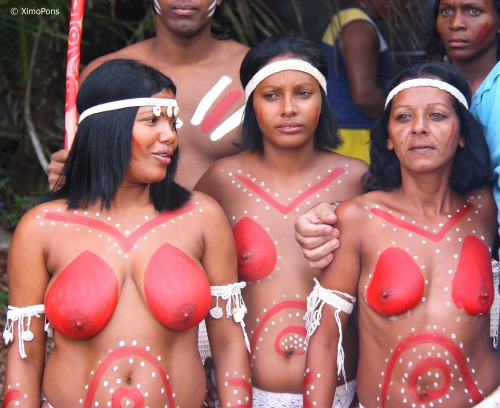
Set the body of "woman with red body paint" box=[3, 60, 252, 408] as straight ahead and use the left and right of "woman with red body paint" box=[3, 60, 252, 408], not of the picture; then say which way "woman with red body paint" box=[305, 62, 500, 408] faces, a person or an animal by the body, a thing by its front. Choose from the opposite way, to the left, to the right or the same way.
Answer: the same way

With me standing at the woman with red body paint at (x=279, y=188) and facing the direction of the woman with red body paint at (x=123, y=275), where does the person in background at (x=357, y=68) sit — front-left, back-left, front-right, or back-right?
back-right

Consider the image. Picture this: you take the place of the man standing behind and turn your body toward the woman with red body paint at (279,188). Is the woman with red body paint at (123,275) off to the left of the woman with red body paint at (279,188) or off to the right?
right

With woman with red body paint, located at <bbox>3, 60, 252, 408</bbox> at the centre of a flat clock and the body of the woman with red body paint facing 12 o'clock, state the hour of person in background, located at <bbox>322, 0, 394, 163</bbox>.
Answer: The person in background is roughly at 7 o'clock from the woman with red body paint.

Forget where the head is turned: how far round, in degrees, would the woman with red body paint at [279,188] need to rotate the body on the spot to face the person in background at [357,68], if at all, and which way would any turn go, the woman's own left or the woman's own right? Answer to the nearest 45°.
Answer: approximately 180°

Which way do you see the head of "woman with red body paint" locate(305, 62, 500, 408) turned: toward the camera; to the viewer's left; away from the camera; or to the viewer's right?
toward the camera

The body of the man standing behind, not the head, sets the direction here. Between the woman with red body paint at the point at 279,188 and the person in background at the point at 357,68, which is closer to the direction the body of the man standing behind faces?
the woman with red body paint

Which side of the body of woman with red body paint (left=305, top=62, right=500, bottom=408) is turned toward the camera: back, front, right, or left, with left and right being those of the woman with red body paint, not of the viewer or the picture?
front

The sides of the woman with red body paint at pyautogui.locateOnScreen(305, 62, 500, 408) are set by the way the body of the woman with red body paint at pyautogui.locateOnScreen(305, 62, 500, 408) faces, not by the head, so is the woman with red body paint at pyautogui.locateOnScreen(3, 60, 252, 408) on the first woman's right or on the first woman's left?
on the first woman's right

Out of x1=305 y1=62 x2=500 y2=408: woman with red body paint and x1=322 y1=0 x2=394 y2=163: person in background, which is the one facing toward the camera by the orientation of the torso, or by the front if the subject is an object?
the woman with red body paint

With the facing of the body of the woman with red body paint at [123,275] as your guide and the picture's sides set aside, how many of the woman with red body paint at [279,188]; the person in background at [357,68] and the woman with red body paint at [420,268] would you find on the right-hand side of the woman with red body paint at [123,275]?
0

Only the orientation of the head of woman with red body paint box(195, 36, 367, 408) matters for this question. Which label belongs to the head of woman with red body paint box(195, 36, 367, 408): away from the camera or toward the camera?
toward the camera

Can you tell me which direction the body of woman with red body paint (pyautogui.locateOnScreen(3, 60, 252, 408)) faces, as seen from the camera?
toward the camera

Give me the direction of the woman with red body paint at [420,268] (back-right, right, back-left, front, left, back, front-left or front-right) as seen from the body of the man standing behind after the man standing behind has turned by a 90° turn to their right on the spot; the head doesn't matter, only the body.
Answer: back-left
